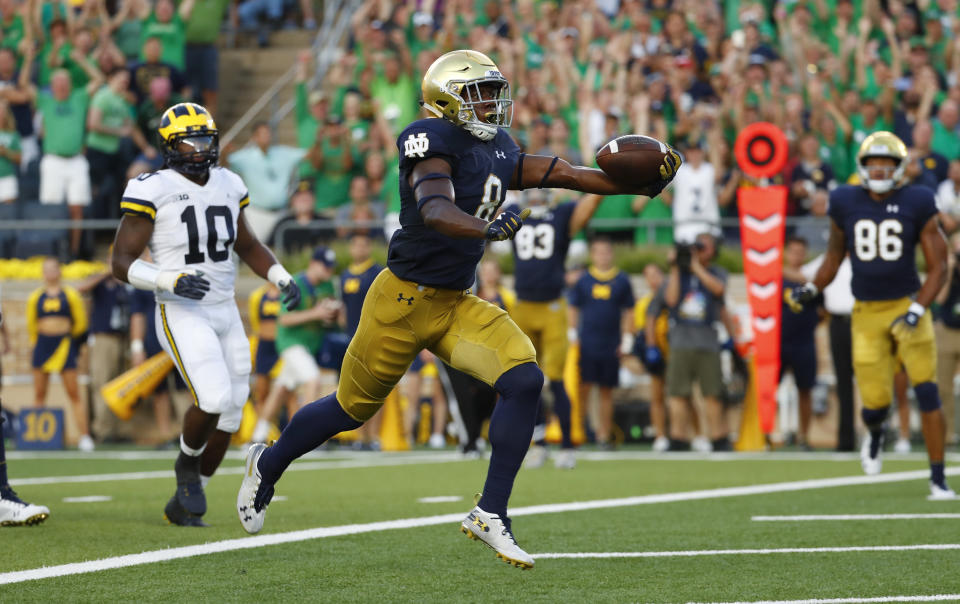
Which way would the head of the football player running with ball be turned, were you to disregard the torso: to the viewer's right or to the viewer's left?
to the viewer's right

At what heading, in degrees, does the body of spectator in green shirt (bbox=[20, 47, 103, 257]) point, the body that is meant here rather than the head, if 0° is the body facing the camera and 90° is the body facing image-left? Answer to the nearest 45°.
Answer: approximately 0°

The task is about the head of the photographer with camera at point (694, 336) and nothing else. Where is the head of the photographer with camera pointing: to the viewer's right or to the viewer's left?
to the viewer's left

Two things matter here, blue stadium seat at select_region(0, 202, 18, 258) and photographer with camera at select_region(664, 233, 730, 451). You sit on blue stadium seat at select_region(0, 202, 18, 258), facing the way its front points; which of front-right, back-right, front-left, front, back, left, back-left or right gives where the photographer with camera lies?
front-left

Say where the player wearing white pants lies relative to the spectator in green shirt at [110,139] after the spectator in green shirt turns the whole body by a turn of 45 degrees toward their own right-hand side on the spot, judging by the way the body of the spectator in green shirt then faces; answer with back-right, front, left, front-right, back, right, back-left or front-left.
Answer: front

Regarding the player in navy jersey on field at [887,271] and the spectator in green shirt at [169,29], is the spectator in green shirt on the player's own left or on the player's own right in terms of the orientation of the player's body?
on the player's own right

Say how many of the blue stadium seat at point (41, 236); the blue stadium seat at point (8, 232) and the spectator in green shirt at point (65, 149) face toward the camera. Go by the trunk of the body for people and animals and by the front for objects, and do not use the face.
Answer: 3

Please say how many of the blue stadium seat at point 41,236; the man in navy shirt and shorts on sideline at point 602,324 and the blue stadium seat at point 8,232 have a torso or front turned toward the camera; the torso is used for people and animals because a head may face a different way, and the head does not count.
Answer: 3

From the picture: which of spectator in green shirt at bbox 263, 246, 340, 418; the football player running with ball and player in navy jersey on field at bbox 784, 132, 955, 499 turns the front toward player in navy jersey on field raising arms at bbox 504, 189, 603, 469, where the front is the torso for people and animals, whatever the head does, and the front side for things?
the spectator in green shirt
